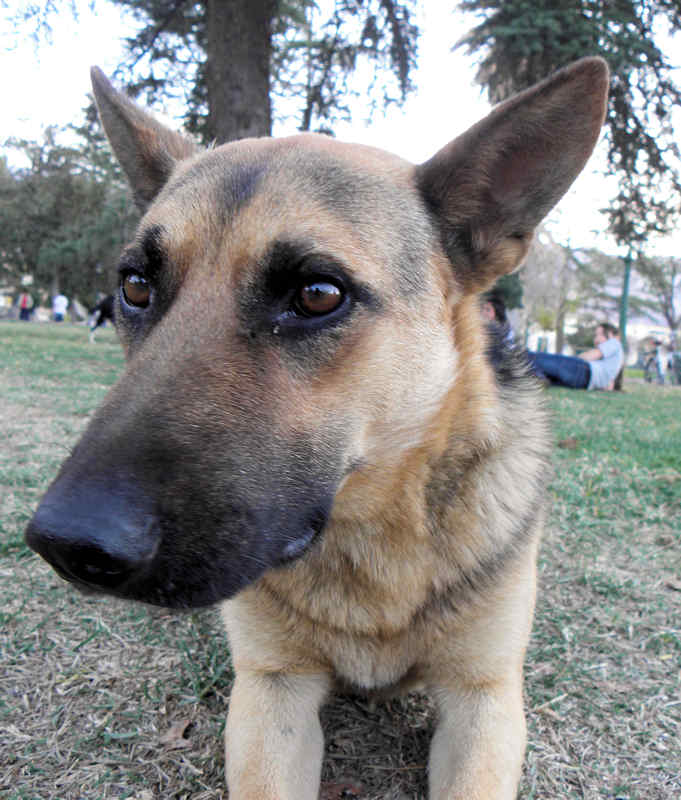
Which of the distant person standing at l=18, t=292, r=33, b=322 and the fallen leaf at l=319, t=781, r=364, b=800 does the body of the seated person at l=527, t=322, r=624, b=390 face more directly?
the distant person standing

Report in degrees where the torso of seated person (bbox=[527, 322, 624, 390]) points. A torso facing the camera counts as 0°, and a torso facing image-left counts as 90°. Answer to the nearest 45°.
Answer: approximately 90°

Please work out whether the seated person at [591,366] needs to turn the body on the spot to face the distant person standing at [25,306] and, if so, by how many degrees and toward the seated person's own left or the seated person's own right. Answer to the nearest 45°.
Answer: approximately 45° to the seated person's own right

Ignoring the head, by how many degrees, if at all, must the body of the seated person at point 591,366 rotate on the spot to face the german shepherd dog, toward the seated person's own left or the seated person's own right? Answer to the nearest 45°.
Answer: approximately 90° to the seated person's own left

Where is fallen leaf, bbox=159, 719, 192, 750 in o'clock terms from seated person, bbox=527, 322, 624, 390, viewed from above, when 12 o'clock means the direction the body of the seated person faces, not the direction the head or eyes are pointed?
The fallen leaf is roughly at 9 o'clock from the seated person.

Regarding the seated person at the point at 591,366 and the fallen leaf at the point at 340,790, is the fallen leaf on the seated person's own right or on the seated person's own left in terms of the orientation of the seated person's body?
on the seated person's own left
